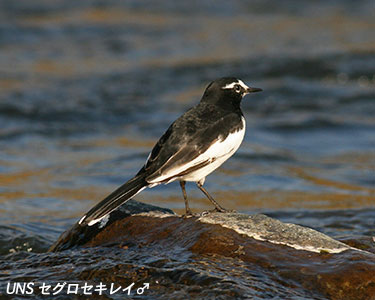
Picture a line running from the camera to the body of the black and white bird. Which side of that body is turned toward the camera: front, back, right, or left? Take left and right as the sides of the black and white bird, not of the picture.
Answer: right
